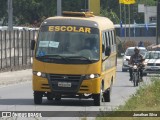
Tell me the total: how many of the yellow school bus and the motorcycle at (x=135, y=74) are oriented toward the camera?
2

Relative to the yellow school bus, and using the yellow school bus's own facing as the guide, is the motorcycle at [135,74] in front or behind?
behind

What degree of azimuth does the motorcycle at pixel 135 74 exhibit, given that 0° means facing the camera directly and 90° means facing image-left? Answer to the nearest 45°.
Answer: approximately 0°

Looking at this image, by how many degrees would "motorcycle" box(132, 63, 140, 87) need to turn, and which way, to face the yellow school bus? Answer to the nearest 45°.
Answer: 0° — it already faces it
